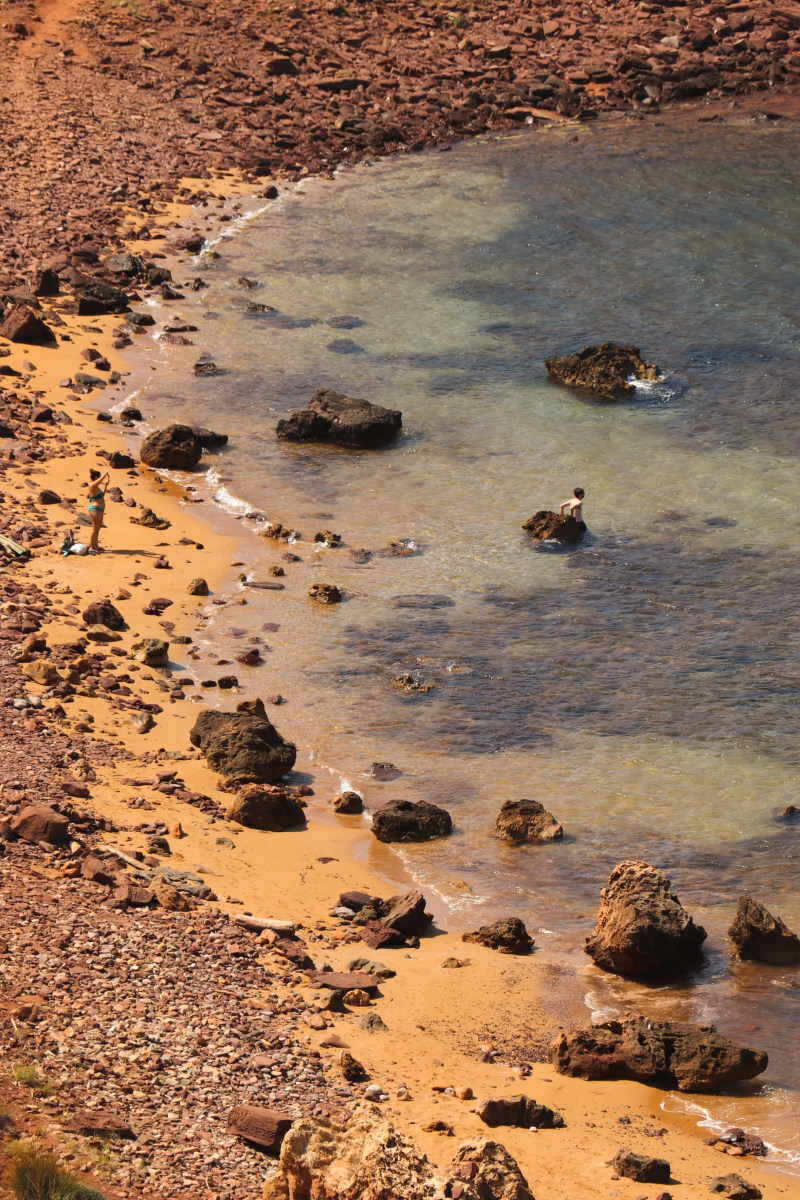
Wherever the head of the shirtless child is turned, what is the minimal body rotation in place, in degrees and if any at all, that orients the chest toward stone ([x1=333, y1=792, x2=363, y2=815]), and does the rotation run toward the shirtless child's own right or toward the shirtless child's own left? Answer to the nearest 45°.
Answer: approximately 90° to the shirtless child's own right

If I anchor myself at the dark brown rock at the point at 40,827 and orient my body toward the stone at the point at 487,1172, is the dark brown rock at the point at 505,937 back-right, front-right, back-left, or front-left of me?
front-left

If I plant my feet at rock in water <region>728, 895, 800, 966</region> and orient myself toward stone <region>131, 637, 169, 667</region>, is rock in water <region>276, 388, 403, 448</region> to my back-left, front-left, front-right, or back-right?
front-right

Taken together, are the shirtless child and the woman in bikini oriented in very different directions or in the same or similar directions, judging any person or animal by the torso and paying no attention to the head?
very different directions

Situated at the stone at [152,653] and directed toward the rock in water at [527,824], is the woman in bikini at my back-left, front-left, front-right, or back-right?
back-left

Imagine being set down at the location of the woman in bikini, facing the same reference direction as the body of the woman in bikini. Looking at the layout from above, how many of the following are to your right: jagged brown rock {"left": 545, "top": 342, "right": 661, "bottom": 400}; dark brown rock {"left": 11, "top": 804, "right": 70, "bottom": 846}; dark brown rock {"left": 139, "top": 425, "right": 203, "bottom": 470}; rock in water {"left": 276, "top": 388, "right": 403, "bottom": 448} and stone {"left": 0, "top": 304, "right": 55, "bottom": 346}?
1

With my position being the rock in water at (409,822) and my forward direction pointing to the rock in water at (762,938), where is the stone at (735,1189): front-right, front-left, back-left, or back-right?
front-right

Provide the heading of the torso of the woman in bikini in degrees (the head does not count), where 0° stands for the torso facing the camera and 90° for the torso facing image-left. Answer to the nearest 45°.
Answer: approximately 270°

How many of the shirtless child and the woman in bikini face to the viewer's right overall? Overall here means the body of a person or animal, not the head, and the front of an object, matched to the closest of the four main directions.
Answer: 1

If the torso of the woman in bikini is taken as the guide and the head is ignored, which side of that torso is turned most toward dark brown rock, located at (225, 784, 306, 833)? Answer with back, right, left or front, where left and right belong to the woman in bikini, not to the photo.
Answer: right

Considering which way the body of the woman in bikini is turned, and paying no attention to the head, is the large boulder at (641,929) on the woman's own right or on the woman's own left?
on the woman's own right
